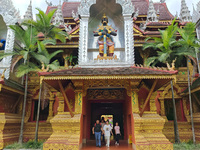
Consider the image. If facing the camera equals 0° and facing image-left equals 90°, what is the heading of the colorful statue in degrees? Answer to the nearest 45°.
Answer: approximately 0°

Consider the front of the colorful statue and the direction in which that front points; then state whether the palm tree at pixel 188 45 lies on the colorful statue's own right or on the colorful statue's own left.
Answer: on the colorful statue's own left

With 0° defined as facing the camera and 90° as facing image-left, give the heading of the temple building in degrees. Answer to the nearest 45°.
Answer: approximately 0°
